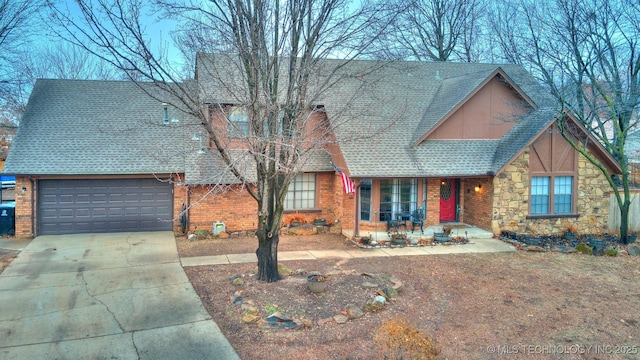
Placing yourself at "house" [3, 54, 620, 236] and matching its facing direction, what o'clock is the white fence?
The white fence is roughly at 9 o'clock from the house.

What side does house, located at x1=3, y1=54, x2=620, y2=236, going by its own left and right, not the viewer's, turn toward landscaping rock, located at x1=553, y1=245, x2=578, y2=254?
left

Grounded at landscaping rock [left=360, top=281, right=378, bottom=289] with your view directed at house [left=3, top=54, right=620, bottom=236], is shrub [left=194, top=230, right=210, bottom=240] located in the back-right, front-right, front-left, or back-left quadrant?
front-left

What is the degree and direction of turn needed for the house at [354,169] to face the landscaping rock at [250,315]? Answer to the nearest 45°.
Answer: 0° — it already faces it

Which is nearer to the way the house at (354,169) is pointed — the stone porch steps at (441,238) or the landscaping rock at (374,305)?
the landscaping rock

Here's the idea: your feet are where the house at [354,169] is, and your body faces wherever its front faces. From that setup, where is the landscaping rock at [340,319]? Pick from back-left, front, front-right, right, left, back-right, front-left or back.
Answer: front

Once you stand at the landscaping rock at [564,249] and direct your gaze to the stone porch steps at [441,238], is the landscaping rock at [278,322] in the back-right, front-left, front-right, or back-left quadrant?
front-left

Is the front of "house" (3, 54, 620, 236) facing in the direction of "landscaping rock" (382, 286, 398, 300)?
yes

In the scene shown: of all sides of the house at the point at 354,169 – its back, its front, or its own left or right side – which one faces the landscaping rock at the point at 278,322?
front

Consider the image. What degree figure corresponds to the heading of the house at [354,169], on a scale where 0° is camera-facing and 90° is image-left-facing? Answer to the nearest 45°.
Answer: approximately 0°

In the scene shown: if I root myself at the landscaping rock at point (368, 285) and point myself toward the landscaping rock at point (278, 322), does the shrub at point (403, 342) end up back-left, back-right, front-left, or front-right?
front-left

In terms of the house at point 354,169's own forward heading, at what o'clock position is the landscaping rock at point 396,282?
The landscaping rock is roughly at 12 o'clock from the house.

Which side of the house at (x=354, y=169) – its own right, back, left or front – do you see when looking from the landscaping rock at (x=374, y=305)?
front

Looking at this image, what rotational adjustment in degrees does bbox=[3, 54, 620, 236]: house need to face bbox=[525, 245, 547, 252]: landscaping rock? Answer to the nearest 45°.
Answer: approximately 90° to its left

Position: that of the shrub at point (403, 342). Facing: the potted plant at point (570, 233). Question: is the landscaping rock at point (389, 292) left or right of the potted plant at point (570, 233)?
left

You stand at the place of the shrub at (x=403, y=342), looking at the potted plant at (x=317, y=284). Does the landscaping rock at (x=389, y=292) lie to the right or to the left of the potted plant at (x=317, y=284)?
right

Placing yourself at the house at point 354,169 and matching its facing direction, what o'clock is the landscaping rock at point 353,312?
The landscaping rock is roughly at 12 o'clock from the house.
